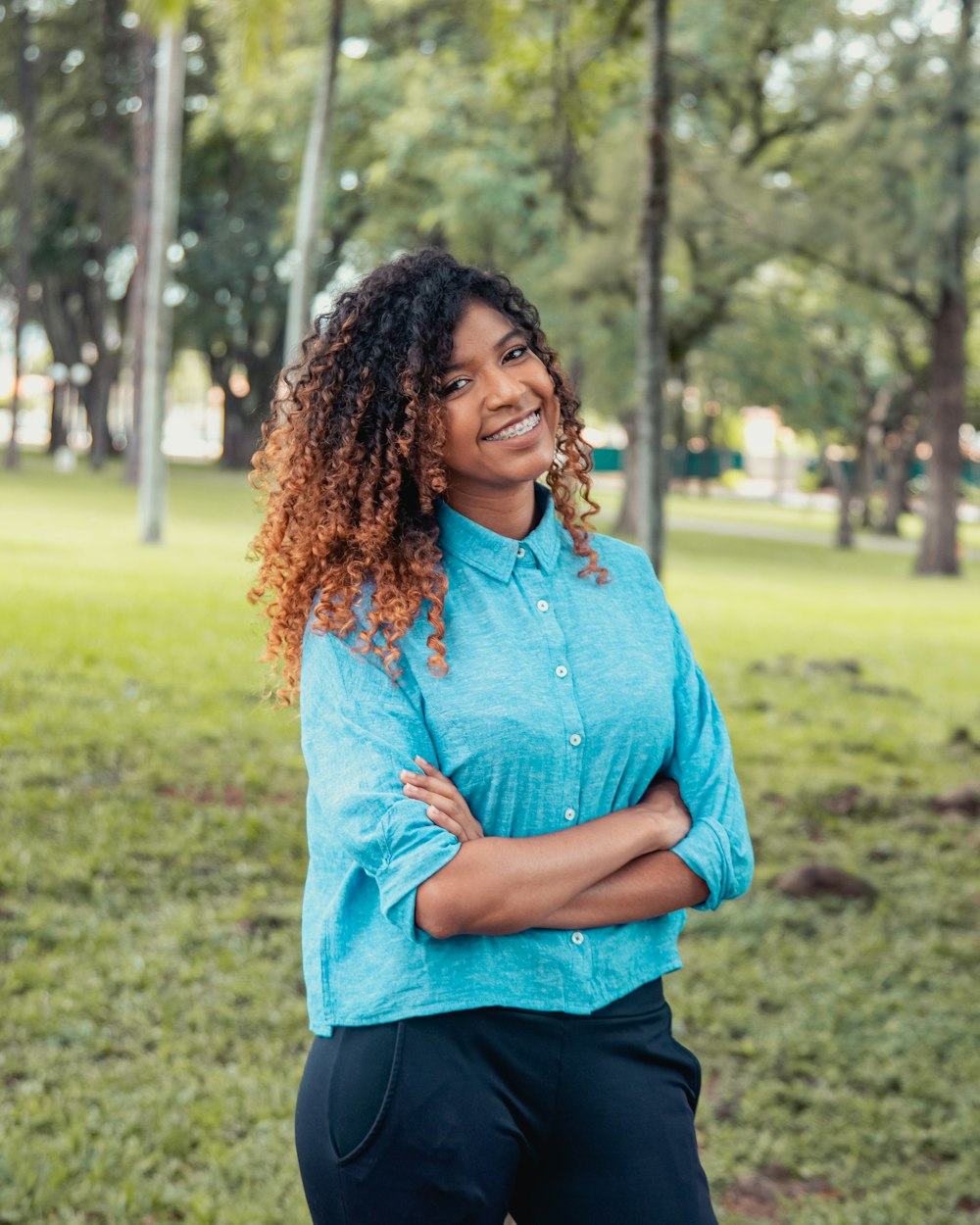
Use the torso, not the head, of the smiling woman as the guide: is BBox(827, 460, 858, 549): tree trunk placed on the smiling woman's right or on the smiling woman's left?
on the smiling woman's left

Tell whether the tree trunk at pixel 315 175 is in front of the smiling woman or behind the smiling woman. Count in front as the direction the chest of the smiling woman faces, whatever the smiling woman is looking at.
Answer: behind

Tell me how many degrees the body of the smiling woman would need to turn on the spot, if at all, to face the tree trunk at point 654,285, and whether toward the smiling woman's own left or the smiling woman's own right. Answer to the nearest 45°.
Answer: approximately 135° to the smiling woman's own left

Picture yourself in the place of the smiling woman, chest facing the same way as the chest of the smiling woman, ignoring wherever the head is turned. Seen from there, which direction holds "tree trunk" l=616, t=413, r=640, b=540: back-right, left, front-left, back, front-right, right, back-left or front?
back-left

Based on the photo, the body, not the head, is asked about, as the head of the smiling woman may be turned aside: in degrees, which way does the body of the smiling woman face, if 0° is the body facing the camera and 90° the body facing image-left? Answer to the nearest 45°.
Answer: approximately 315°
